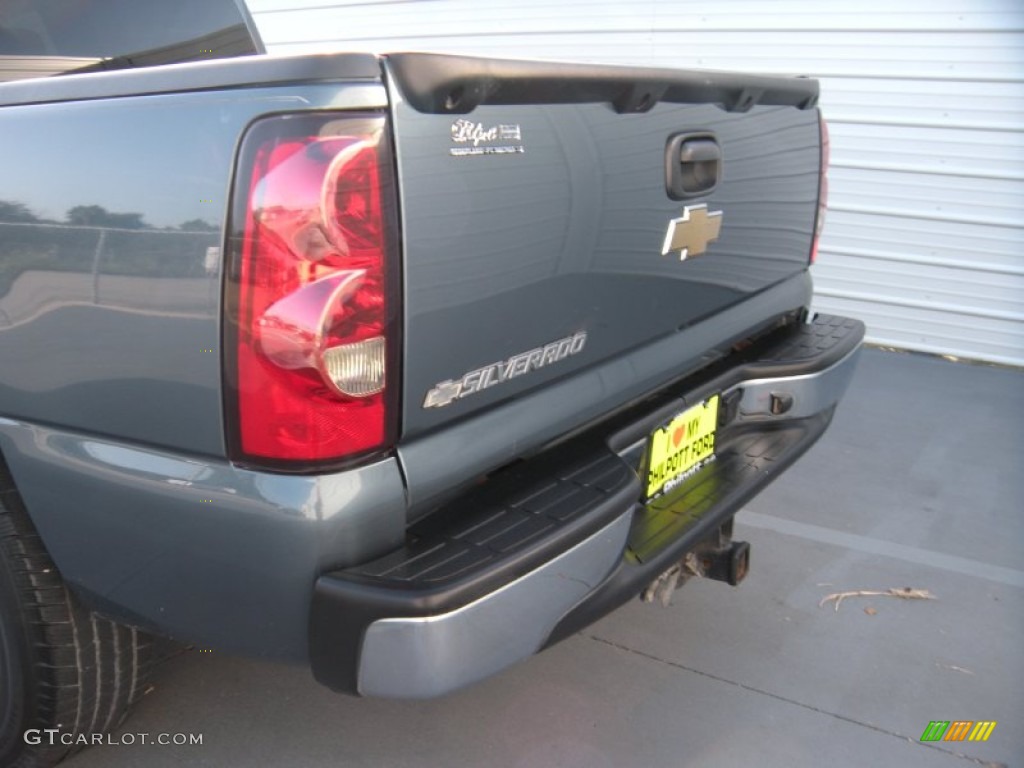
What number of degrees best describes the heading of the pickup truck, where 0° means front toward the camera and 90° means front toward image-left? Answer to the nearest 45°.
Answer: approximately 135°
